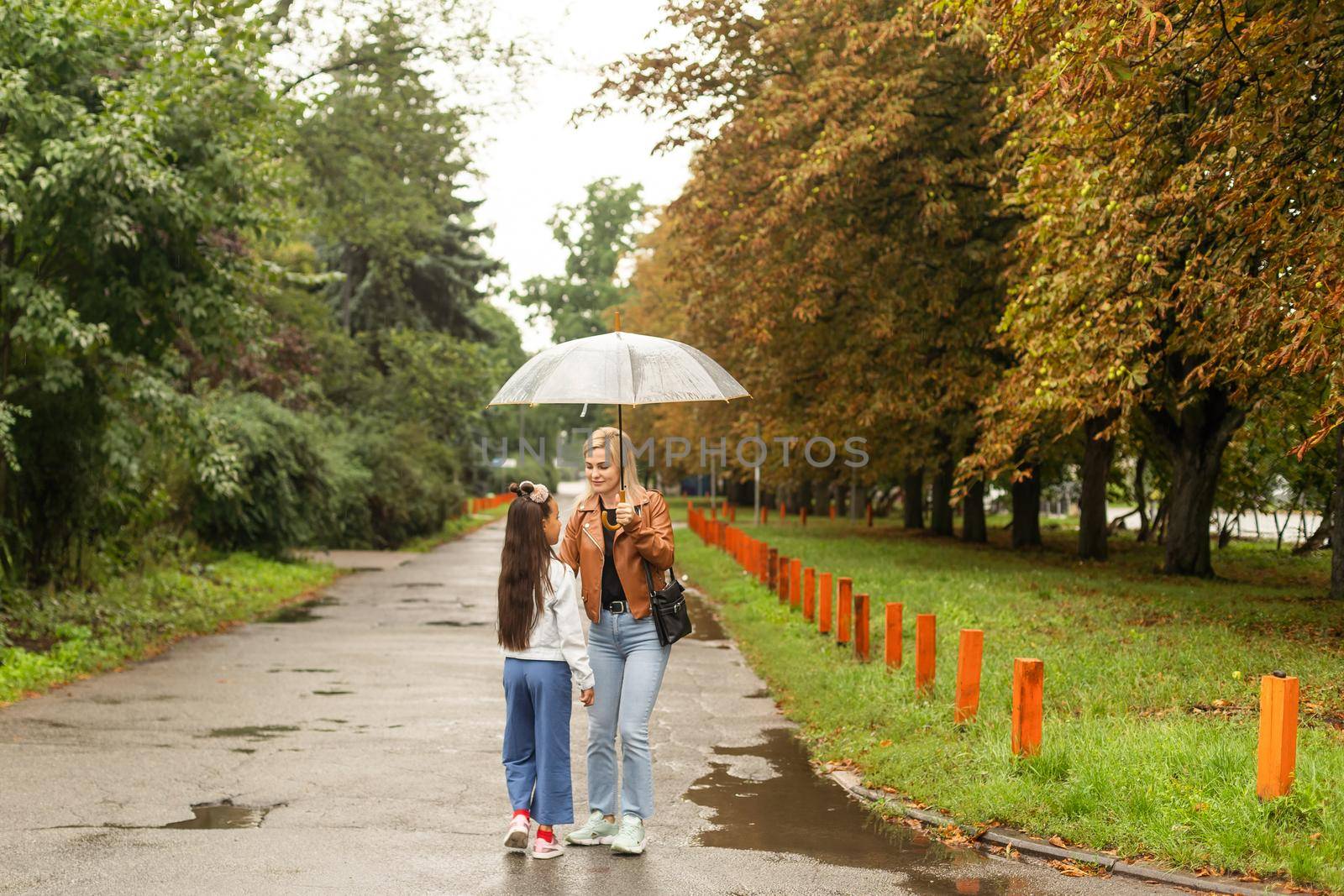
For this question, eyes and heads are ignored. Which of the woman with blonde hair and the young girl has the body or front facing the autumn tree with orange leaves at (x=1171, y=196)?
the young girl

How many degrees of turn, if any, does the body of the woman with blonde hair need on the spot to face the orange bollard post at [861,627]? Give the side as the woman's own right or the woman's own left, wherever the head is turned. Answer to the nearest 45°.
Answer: approximately 135° to the woman's own right

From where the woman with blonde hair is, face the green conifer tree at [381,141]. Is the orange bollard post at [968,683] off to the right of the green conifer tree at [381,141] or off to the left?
right

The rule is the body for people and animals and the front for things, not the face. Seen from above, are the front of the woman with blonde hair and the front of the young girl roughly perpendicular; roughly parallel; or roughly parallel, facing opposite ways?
roughly parallel, facing opposite ways

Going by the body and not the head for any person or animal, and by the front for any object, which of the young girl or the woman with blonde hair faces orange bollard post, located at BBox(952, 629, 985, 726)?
the young girl

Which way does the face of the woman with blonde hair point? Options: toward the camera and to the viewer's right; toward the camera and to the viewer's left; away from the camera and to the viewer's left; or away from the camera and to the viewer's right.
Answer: toward the camera and to the viewer's left

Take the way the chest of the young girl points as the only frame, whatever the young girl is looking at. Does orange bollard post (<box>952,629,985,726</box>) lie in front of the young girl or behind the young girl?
in front

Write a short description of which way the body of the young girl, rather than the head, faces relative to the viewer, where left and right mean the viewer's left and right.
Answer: facing away from the viewer and to the right of the viewer

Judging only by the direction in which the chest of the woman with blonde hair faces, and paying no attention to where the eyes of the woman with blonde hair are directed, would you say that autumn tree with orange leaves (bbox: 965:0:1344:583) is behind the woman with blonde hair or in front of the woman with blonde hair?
behind

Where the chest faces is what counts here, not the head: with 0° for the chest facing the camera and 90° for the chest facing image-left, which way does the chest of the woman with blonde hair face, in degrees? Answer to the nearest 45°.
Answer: approximately 45°

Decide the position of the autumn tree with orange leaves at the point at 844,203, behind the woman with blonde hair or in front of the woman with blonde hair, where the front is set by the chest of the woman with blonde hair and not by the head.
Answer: behind

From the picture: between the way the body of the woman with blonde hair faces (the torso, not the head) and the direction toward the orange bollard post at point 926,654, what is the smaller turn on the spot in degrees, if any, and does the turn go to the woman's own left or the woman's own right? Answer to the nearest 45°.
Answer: approximately 180°

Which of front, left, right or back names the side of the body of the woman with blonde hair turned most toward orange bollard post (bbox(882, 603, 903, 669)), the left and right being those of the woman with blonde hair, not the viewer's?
back

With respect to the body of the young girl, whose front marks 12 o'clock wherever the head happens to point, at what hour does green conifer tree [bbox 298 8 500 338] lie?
The green conifer tree is roughly at 10 o'clock from the young girl.
